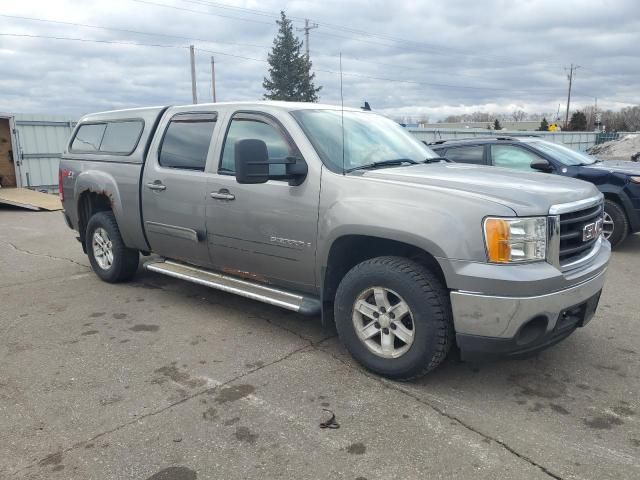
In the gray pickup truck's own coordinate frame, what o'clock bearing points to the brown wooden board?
The brown wooden board is roughly at 6 o'clock from the gray pickup truck.

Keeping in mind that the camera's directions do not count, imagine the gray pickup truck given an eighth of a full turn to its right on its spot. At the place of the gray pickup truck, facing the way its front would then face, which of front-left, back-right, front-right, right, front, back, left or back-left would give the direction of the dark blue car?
back-left

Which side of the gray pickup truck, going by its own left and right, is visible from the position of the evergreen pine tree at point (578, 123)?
left

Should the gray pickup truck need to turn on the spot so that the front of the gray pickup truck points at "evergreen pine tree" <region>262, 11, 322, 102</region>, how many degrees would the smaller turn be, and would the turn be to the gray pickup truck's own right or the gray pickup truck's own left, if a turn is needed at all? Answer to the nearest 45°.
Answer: approximately 135° to the gray pickup truck's own left

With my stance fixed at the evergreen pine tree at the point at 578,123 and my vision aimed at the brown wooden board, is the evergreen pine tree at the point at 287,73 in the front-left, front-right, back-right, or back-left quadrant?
front-right

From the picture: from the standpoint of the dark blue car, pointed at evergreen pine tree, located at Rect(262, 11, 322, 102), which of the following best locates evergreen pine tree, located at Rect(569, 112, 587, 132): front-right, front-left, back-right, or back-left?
front-right

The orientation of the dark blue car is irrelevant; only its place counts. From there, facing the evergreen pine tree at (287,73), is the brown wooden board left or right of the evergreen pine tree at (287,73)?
left

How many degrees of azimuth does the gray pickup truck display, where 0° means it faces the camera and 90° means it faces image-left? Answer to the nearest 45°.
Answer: approximately 315°
